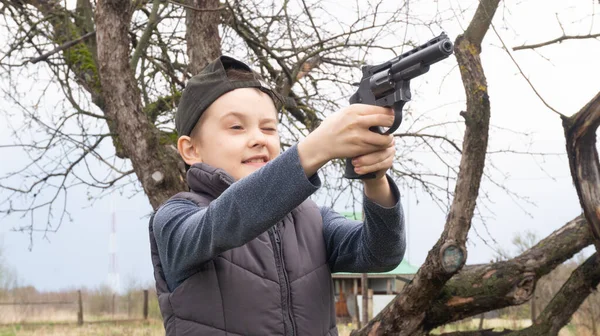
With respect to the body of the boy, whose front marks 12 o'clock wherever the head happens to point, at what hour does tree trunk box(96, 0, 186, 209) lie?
The tree trunk is roughly at 7 o'clock from the boy.

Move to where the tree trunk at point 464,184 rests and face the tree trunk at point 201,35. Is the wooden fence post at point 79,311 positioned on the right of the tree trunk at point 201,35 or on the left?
right

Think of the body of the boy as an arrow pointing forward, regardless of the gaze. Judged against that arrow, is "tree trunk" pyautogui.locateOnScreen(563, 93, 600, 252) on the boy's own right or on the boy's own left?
on the boy's own left

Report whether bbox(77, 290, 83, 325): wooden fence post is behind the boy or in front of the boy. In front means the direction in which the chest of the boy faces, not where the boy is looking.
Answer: behind

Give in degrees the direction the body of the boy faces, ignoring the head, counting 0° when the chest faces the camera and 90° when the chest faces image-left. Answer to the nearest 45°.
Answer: approximately 315°

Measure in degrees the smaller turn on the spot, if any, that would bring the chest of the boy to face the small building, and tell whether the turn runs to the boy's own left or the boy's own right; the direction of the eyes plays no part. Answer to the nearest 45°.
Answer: approximately 135° to the boy's own left

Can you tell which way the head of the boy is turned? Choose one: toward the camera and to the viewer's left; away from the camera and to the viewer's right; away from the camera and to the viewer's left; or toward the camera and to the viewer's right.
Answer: toward the camera and to the viewer's right

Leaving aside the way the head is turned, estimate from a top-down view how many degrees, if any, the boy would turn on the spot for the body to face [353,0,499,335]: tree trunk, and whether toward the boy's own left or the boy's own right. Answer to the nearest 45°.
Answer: approximately 90° to the boy's own left
